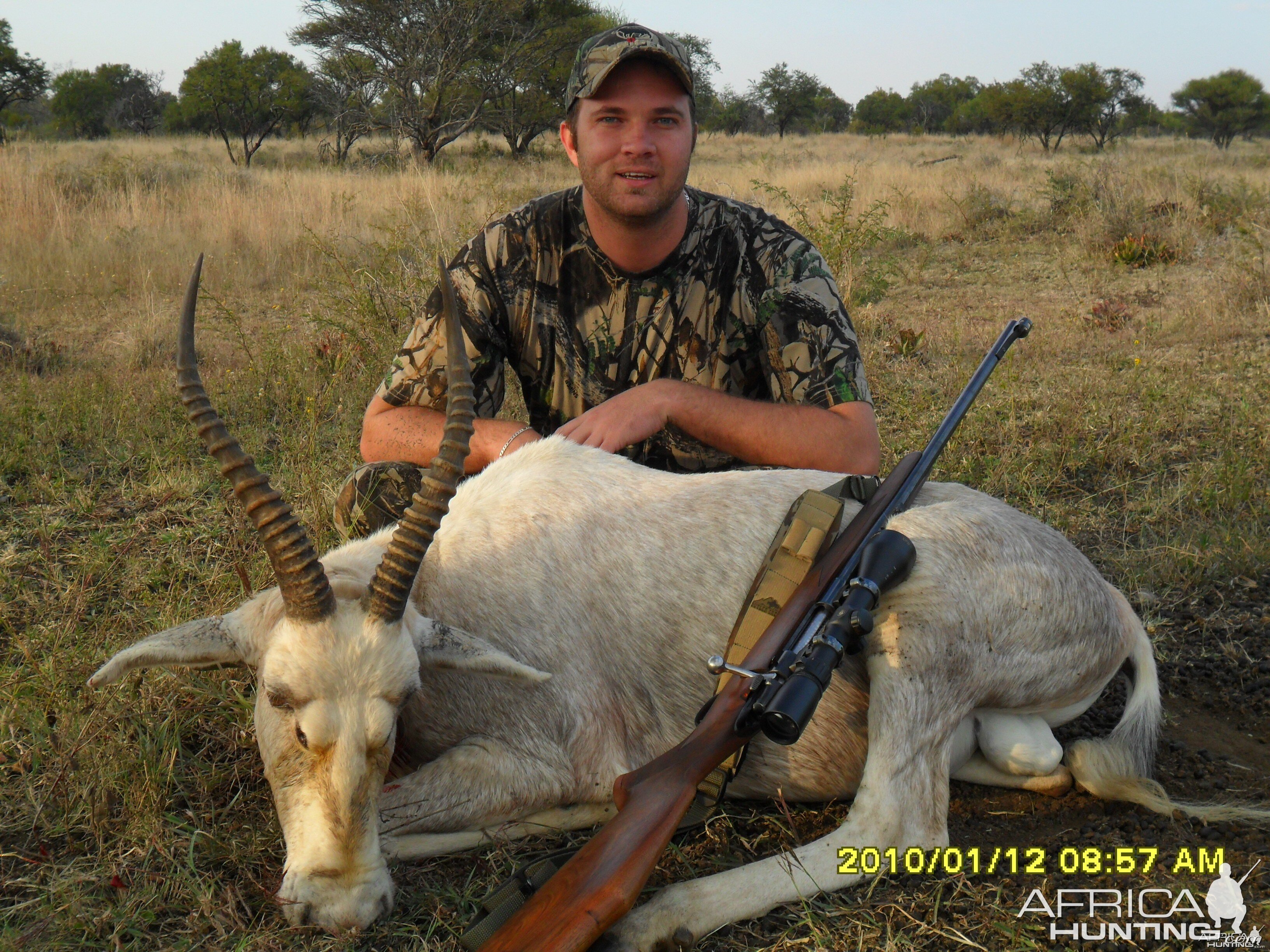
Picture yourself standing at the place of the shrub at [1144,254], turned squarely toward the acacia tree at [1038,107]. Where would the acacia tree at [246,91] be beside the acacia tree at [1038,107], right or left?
left

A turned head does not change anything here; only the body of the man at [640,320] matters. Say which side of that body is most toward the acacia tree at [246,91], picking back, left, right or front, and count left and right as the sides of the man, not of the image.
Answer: back

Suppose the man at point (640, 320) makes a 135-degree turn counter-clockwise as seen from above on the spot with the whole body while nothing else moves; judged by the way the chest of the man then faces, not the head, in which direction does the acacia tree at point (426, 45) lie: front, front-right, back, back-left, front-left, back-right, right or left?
front-left

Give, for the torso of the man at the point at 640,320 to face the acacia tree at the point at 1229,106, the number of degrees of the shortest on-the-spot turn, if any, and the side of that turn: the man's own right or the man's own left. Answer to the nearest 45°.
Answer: approximately 135° to the man's own left

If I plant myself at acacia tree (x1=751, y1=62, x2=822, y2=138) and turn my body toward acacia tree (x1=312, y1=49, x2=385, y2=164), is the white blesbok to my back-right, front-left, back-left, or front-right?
front-left

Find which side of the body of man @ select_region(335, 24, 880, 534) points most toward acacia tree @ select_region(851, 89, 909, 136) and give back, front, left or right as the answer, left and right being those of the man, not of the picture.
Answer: back

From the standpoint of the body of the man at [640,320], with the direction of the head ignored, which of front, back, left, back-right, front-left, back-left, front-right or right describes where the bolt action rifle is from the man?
front

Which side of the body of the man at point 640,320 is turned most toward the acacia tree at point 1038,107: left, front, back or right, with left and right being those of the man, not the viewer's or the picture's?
back

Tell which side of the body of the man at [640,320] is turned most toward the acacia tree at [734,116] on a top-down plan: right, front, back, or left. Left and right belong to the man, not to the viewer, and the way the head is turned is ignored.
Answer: back

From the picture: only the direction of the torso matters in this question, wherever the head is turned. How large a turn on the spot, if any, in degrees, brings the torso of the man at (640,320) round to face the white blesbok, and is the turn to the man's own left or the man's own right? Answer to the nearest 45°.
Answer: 0° — they already face it

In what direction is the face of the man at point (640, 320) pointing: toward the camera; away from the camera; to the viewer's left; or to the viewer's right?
toward the camera

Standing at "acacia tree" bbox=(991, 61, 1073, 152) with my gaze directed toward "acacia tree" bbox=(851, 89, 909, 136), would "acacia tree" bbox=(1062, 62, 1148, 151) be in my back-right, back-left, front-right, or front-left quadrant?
back-right

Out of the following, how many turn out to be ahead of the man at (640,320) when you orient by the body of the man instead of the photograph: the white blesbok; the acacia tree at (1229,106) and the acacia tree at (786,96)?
1

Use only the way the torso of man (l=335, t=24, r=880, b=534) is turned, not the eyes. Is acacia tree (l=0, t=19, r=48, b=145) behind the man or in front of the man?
behind

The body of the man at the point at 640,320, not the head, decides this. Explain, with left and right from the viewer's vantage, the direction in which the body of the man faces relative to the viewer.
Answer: facing the viewer
